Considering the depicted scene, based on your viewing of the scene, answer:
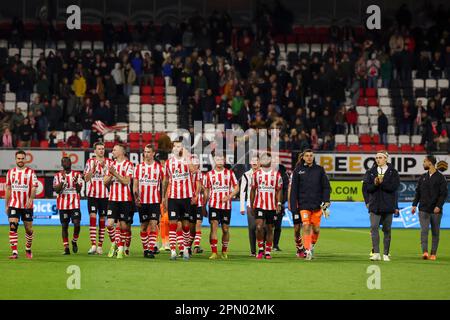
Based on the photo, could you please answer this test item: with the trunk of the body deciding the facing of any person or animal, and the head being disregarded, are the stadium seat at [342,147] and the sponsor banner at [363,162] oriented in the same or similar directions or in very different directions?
same or similar directions

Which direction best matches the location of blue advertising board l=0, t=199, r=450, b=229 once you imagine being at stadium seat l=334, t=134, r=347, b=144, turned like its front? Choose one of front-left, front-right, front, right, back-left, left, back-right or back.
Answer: front

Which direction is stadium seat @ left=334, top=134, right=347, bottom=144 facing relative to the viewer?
toward the camera

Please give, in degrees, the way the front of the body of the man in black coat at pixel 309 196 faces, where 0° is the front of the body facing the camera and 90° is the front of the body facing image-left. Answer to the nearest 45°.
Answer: approximately 0°

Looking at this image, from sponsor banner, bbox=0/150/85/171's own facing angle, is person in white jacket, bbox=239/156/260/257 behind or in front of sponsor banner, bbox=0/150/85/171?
in front

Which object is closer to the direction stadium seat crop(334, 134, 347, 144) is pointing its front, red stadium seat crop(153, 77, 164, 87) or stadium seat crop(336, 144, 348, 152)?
the stadium seat

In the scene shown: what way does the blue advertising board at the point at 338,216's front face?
toward the camera

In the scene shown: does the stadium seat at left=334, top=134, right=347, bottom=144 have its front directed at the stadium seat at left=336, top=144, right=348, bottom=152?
yes

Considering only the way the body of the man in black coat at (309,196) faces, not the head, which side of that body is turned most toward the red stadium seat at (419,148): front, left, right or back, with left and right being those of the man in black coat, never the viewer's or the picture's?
back

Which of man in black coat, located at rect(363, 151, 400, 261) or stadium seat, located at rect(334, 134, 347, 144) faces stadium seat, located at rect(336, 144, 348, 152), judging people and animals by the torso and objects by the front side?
stadium seat, located at rect(334, 134, 347, 144)

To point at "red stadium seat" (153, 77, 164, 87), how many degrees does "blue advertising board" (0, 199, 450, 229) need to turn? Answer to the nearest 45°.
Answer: approximately 135° to its right

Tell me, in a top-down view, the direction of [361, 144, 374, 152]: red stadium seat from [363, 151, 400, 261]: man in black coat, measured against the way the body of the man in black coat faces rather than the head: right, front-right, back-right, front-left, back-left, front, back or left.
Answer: back

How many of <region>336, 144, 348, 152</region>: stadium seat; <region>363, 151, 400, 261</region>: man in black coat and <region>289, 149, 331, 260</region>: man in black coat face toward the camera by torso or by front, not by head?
3

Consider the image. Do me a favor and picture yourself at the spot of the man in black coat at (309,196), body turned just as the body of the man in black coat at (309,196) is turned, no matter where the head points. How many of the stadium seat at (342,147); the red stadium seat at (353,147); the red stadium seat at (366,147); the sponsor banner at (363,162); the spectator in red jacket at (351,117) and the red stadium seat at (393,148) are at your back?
6

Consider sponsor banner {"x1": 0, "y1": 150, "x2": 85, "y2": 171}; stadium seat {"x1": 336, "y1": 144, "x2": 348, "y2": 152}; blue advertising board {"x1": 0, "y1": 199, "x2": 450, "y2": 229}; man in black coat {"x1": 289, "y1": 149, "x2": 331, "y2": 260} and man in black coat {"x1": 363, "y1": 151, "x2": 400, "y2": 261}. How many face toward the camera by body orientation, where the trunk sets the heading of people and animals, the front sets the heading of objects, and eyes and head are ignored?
5
